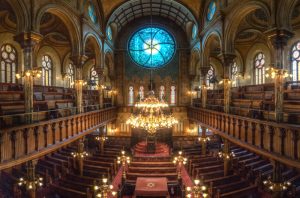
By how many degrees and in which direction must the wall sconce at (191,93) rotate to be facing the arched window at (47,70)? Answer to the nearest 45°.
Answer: approximately 90° to its right

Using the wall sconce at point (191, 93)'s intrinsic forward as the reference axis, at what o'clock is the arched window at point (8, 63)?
The arched window is roughly at 2 o'clock from the wall sconce.

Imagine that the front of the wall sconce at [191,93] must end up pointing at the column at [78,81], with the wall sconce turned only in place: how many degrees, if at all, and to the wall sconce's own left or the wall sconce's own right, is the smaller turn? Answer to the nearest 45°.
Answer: approximately 45° to the wall sconce's own right

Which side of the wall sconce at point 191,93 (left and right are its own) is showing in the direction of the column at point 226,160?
front

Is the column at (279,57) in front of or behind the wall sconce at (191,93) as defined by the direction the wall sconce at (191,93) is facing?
in front

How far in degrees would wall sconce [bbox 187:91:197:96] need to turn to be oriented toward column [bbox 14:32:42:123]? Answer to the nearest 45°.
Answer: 0° — it already faces it

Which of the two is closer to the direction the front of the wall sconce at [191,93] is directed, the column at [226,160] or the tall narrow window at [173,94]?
the column

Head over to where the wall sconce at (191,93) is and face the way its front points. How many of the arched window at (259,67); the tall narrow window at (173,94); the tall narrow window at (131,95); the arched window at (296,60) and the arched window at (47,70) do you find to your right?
3

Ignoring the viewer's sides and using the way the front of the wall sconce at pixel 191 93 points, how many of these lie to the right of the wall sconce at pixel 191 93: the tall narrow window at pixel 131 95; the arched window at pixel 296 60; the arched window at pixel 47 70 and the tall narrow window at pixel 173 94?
3

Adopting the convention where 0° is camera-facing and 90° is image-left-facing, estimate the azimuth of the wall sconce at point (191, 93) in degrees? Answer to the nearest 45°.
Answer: approximately 0°
